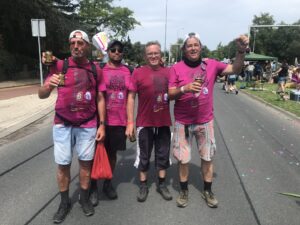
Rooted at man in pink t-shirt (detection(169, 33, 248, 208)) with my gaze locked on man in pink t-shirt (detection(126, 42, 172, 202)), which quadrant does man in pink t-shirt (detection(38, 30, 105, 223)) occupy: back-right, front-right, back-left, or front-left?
front-left

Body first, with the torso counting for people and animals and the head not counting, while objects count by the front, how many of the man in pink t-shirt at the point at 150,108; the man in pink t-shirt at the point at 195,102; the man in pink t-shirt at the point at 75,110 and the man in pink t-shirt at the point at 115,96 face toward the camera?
4

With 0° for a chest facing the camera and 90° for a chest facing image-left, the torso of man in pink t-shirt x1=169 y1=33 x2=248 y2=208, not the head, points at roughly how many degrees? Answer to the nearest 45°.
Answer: approximately 0°

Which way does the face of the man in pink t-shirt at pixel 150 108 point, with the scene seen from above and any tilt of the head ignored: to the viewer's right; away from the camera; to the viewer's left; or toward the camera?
toward the camera

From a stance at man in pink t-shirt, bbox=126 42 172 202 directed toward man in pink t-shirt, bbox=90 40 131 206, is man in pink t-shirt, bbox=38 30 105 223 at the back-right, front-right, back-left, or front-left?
front-left

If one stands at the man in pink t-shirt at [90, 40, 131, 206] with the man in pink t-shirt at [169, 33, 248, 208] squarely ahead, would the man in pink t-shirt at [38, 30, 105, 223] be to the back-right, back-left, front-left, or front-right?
back-right

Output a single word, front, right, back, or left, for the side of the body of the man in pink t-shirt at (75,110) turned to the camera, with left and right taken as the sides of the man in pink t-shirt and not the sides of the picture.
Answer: front

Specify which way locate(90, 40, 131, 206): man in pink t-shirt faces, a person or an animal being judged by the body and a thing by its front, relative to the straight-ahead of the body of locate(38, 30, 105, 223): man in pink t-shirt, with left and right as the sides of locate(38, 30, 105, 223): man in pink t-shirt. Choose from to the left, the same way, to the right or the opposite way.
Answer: the same way

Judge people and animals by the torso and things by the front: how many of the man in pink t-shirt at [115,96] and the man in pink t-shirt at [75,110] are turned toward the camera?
2

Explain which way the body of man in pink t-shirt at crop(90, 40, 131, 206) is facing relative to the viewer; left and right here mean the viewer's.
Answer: facing the viewer

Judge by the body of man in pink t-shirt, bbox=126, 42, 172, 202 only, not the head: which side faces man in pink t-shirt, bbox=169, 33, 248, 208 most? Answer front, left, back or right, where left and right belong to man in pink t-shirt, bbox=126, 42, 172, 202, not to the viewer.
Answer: left

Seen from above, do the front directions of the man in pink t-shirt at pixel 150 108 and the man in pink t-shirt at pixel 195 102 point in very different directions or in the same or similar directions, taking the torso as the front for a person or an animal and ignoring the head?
same or similar directions

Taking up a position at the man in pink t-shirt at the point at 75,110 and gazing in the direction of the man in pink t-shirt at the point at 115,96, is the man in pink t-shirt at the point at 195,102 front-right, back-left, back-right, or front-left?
front-right

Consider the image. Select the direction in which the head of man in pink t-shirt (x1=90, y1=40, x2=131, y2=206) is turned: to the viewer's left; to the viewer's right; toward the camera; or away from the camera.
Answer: toward the camera

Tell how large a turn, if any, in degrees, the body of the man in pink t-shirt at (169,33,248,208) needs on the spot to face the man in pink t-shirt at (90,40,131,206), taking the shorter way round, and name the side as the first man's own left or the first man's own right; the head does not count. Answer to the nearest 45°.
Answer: approximately 90° to the first man's own right

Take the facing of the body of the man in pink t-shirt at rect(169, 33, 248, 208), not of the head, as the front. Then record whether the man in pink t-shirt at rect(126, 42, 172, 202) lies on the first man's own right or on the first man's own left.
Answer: on the first man's own right
